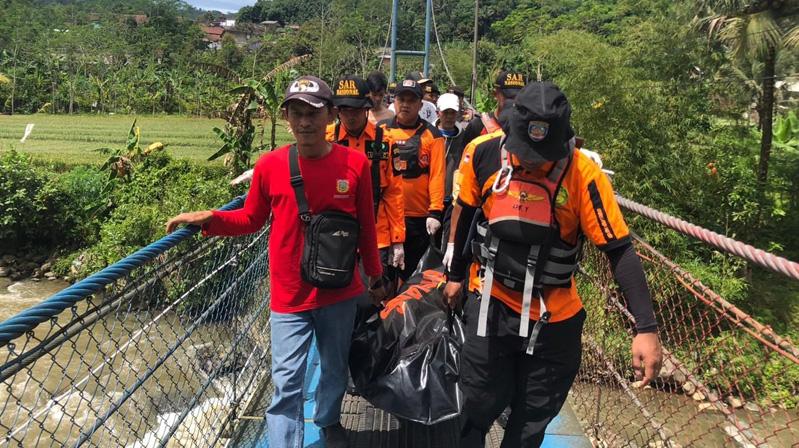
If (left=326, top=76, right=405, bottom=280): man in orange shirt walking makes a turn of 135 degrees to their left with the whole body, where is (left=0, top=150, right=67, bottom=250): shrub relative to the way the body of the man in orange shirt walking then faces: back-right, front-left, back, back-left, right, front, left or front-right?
left

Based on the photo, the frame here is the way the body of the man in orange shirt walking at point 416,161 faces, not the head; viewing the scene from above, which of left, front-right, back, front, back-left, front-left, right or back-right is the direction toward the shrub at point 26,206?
back-right

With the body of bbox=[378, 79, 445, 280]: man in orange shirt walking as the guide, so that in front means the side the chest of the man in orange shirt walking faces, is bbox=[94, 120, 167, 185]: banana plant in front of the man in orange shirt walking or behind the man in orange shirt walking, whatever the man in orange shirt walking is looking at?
behind

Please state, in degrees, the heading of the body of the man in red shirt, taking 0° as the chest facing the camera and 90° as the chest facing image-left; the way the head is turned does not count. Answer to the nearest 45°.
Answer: approximately 0°

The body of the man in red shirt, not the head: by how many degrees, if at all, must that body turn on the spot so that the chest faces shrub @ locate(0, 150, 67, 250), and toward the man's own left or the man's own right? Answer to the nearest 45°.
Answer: approximately 135° to the man's own right

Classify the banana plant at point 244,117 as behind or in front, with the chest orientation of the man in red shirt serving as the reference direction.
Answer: behind

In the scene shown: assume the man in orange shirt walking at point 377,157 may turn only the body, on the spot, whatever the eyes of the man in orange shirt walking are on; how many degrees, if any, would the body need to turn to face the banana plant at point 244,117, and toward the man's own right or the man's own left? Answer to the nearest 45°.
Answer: approximately 180°

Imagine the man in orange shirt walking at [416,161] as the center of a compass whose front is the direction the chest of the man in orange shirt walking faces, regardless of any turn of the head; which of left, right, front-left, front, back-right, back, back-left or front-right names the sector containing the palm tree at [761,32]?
back-left

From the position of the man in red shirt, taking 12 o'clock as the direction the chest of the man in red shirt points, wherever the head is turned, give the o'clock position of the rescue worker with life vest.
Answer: The rescue worker with life vest is roughly at 10 o'clock from the man in red shirt.

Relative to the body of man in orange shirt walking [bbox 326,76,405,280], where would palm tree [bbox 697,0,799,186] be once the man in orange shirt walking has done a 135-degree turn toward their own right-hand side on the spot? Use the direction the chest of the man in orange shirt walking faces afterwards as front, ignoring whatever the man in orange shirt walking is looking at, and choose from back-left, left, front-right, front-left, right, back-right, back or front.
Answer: right
